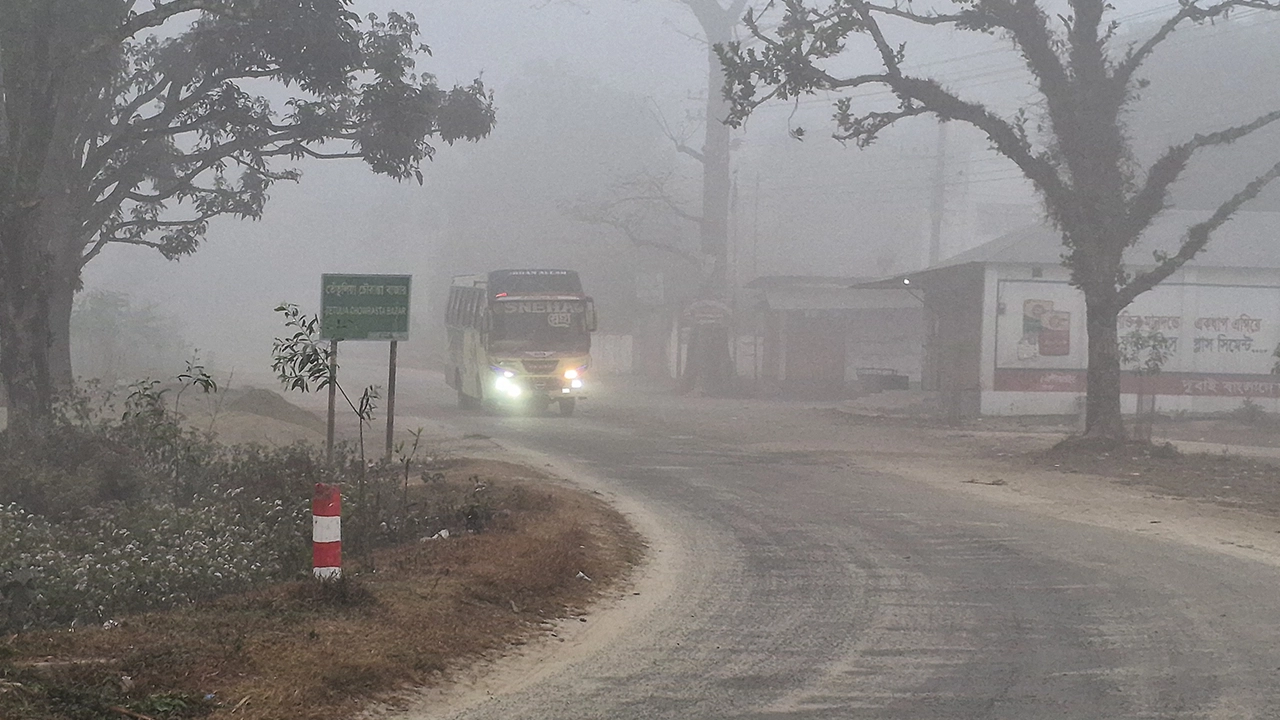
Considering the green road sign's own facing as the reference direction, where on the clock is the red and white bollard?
The red and white bollard is roughly at 12 o'clock from the green road sign.

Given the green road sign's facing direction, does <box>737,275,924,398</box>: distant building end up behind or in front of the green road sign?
behind

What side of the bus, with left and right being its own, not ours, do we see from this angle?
front

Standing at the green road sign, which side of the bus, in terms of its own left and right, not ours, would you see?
front

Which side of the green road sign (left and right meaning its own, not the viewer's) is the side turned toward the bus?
back

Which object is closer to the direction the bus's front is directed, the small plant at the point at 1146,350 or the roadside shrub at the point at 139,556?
the roadside shrub

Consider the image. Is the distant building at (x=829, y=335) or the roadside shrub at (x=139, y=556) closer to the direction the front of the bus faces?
the roadside shrub

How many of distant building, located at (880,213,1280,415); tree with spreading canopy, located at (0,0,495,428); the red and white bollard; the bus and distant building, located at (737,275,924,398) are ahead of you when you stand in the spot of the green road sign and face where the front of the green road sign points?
1

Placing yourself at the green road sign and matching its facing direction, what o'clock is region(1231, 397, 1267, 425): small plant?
The small plant is roughly at 8 o'clock from the green road sign.

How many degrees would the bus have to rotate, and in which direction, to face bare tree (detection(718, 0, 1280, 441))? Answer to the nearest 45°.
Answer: approximately 45° to its left

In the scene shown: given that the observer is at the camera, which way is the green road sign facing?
facing the viewer

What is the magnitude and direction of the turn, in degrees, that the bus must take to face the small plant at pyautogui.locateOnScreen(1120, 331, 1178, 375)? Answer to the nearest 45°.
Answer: approximately 90° to its left

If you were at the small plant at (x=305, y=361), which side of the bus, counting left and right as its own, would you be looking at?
front

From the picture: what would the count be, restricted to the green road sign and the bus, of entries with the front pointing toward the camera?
2

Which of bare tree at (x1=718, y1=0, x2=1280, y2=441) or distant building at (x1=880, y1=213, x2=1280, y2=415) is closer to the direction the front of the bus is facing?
the bare tree
